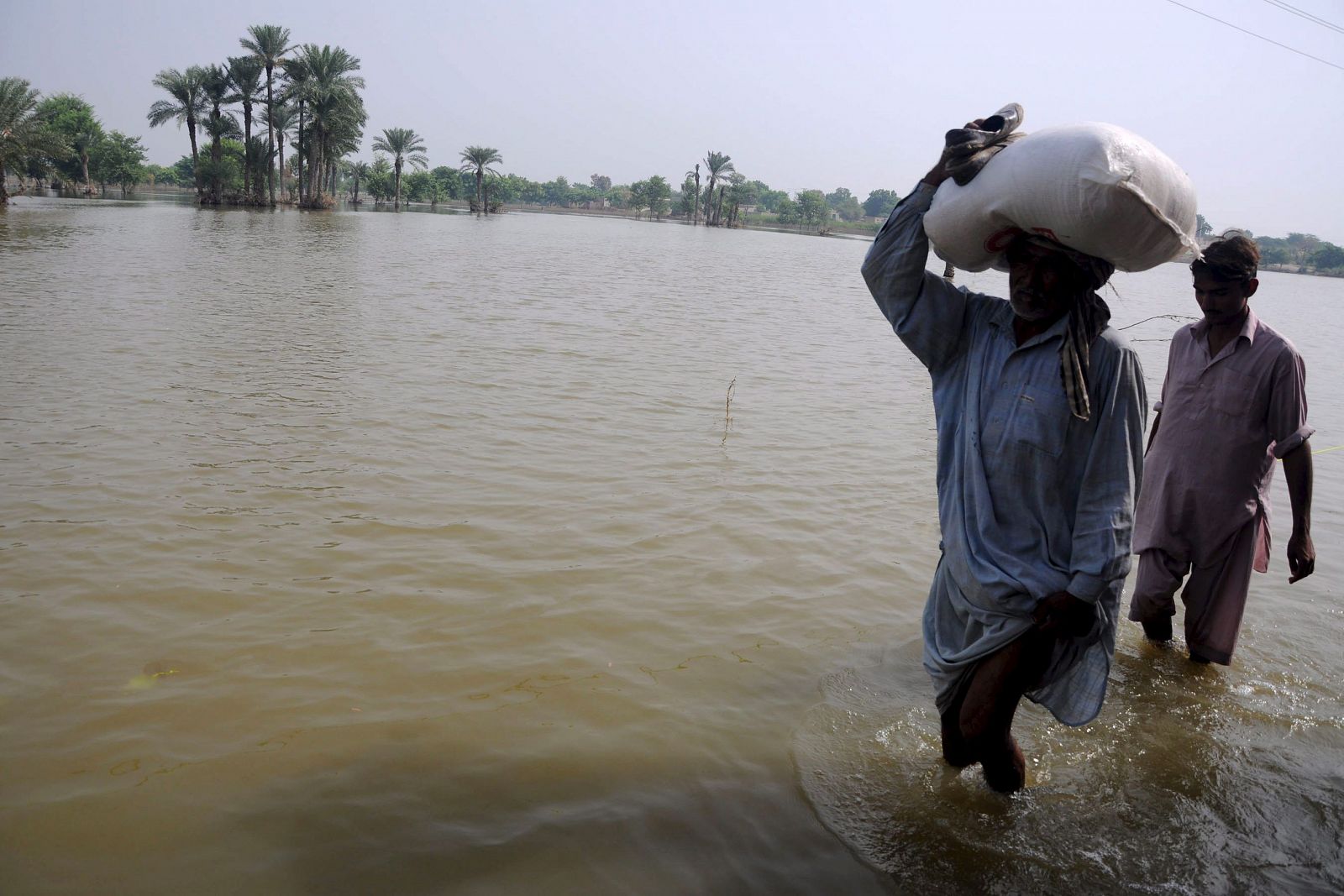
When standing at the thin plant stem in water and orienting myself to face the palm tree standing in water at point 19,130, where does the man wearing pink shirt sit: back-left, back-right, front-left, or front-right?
back-left

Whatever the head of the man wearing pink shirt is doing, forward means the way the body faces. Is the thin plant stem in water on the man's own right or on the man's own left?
on the man's own right

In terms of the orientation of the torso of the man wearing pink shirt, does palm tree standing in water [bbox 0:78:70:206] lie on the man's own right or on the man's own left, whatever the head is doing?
on the man's own right

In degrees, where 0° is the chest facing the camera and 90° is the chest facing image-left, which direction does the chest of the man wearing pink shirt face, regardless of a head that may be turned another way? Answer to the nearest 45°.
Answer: approximately 45°

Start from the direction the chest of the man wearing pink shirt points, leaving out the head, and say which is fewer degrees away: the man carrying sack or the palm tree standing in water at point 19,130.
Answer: the man carrying sack

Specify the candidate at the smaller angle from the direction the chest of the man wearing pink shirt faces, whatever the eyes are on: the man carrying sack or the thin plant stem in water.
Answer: the man carrying sack
